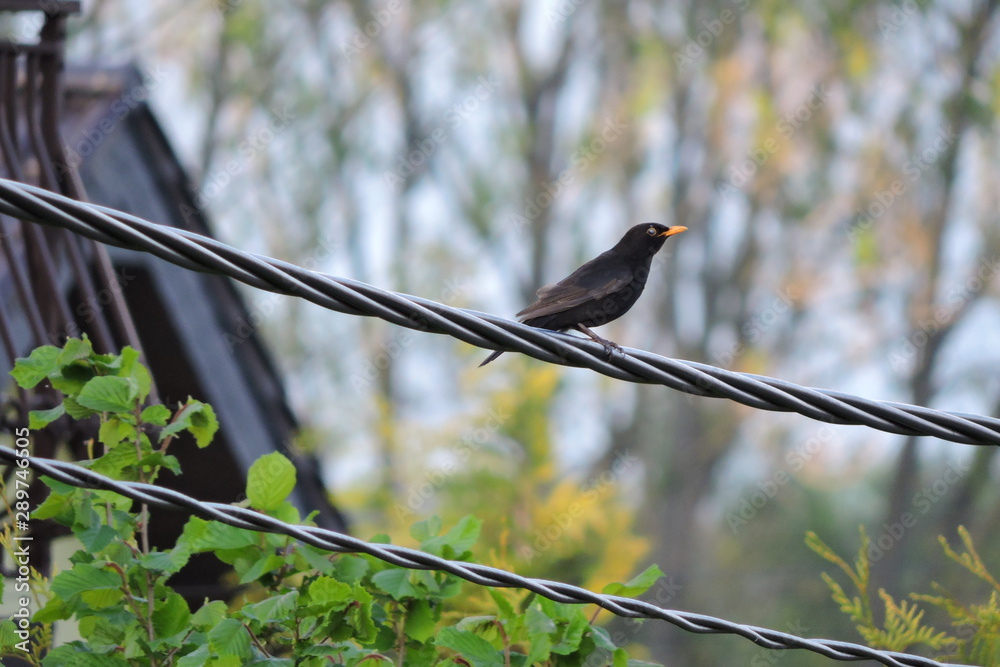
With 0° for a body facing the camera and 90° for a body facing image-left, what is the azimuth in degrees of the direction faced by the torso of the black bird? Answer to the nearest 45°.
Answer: approximately 270°

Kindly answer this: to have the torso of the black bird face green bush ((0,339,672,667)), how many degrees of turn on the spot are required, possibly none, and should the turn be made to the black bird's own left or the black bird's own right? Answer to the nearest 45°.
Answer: approximately 135° to the black bird's own right

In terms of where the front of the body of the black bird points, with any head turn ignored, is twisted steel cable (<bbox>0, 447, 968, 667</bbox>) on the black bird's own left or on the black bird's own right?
on the black bird's own right
